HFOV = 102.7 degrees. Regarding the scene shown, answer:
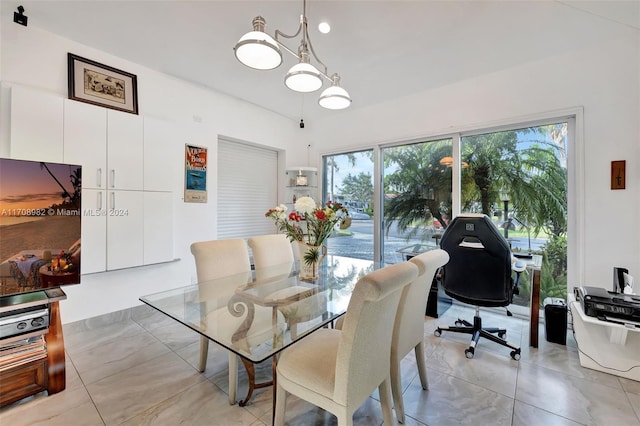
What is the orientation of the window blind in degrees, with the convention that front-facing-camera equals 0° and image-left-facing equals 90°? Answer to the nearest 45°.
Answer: approximately 315°

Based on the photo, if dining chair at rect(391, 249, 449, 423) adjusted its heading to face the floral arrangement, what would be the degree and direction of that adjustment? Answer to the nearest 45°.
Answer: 0° — it already faces it

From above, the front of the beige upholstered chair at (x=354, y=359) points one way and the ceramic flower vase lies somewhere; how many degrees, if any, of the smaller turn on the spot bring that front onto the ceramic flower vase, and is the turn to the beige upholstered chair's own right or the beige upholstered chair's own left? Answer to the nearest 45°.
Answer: approximately 45° to the beige upholstered chair's own right

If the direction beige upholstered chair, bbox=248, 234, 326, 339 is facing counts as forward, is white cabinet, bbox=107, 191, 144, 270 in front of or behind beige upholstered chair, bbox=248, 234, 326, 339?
behind

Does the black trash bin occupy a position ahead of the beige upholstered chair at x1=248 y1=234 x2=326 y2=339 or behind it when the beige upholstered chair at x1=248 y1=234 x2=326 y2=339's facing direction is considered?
ahead

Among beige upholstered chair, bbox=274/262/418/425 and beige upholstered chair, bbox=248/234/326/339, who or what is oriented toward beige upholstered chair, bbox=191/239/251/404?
beige upholstered chair, bbox=274/262/418/425

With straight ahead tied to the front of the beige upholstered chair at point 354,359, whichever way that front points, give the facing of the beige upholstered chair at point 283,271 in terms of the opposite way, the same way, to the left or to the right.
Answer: the opposite way
